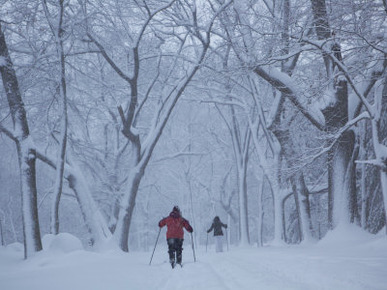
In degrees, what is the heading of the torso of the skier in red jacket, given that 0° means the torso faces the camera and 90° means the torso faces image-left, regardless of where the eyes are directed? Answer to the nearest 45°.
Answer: approximately 180°
